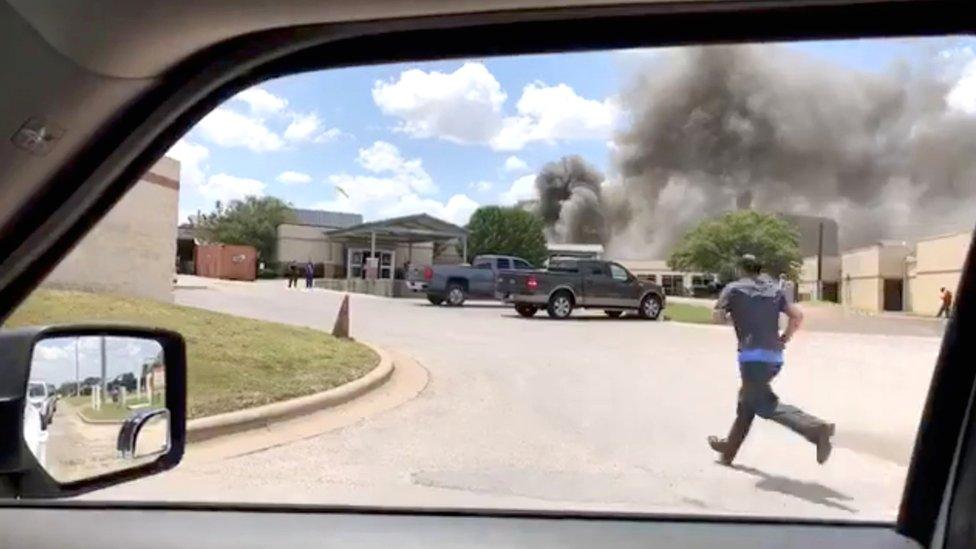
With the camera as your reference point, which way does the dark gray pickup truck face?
facing away from the viewer and to the right of the viewer

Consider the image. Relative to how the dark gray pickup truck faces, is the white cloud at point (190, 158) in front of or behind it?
behind

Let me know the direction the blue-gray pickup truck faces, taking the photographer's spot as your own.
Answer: facing away from the viewer and to the right of the viewer

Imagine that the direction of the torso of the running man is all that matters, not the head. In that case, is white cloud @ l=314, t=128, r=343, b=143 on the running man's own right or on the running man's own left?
on the running man's own left
